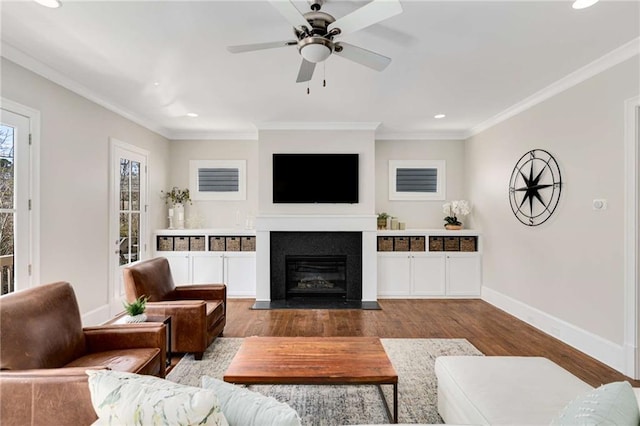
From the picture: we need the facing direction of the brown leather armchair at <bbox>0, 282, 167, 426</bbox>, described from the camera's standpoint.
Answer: facing the viewer and to the right of the viewer

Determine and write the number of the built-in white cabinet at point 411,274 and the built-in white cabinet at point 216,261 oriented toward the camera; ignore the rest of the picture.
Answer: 2

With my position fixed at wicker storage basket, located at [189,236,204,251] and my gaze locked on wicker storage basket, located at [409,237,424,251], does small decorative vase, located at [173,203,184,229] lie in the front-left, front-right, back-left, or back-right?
back-left

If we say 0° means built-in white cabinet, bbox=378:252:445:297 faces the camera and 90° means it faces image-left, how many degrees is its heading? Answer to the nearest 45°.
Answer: approximately 0°

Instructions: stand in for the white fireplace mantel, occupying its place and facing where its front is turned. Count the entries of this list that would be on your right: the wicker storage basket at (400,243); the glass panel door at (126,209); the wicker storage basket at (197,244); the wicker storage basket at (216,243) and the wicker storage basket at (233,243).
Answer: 4

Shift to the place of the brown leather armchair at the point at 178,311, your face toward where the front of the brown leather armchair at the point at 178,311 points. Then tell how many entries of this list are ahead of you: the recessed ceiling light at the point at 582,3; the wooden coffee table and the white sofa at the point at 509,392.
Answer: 3

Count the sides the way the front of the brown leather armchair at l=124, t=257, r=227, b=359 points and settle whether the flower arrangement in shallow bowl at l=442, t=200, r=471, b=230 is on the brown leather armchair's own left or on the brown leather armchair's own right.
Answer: on the brown leather armchair's own left

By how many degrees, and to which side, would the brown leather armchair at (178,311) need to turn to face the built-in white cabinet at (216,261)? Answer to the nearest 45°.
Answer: approximately 135° to its left

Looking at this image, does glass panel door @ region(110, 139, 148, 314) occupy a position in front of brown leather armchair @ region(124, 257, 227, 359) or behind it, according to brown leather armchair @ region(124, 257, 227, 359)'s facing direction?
behind

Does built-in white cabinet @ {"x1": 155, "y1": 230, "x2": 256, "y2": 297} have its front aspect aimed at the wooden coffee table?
yes

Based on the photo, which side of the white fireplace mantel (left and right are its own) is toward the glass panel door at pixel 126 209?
right

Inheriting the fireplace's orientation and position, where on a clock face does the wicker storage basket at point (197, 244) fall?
The wicker storage basket is roughly at 3 o'clock from the fireplace.

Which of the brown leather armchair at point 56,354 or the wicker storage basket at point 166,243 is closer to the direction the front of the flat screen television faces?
the brown leather armchair

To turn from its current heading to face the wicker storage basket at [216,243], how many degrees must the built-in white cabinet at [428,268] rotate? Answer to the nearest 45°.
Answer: approximately 90° to its right

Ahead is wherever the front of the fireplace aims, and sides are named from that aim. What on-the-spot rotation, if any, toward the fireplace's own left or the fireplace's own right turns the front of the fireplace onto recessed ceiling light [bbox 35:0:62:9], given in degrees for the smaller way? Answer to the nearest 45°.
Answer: approximately 45° to the fireplace's own right
